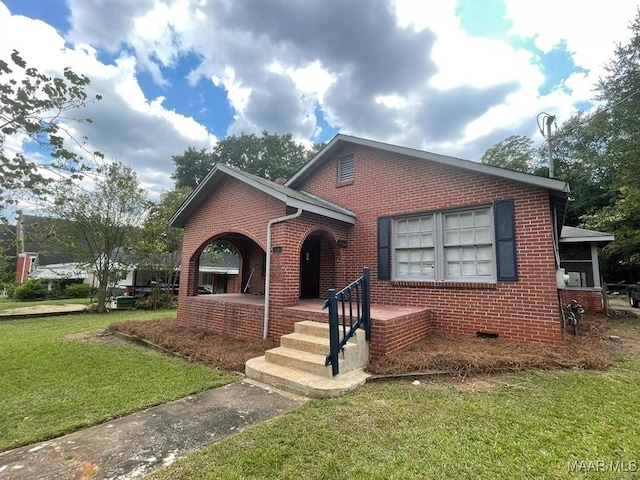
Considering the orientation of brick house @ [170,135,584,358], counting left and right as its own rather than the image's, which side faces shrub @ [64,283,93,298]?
right

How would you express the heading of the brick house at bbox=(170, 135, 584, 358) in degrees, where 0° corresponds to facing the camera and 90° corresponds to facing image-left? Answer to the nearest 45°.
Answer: approximately 45°

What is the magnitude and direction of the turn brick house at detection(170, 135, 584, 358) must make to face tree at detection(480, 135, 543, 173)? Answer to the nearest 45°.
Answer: approximately 180°

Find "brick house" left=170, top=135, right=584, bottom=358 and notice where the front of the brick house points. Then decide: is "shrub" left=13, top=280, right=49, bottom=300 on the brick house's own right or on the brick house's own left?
on the brick house's own right

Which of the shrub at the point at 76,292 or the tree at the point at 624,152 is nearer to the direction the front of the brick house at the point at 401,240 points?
the shrub

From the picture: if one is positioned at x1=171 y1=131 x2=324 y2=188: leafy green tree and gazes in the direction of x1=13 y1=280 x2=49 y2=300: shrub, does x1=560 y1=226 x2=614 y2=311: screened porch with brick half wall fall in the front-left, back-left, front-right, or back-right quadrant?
back-left

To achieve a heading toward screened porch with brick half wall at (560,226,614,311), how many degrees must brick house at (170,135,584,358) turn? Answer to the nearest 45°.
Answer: approximately 180°

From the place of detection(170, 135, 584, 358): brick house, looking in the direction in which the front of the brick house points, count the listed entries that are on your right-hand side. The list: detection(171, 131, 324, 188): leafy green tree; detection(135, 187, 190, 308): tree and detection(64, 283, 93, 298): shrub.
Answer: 3

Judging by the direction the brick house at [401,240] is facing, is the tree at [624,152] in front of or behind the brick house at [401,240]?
behind

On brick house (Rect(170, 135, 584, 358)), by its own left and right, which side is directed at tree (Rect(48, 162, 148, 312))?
right

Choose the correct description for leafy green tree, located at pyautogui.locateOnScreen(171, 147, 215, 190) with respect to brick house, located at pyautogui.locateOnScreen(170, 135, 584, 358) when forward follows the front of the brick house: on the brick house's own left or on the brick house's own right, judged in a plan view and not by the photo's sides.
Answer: on the brick house's own right
